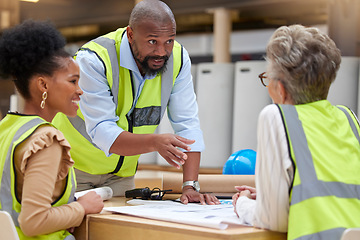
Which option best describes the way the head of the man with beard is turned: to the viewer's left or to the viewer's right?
to the viewer's right

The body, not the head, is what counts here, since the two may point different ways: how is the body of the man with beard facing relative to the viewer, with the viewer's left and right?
facing the viewer and to the right of the viewer

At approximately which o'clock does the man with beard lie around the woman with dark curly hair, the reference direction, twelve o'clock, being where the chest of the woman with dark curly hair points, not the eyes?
The man with beard is roughly at 10 o'clock from the woman with dark curly hair.

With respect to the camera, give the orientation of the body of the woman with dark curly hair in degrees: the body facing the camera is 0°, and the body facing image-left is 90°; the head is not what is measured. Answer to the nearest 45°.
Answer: approximately 270°

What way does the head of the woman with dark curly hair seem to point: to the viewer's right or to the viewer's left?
to the viewer's right

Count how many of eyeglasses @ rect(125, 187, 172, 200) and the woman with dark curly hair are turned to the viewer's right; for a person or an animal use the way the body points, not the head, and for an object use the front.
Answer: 1
